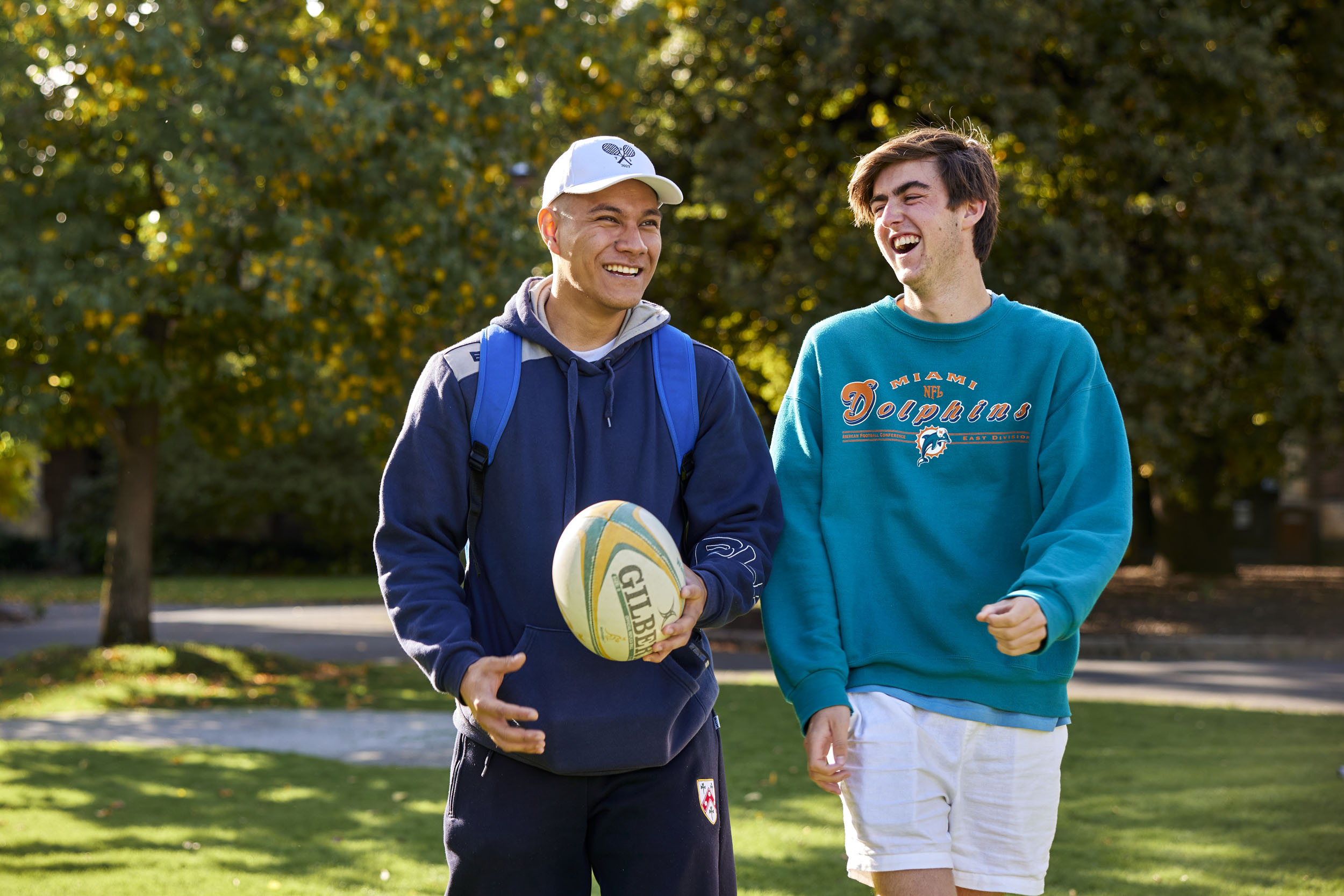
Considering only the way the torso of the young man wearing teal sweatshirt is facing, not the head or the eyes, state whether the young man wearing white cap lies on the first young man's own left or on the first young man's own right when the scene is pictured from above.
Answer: on the first young man's own right

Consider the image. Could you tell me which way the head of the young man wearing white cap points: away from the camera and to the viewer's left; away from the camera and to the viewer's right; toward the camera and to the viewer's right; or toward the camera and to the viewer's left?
toward the camera and to the viewer's right

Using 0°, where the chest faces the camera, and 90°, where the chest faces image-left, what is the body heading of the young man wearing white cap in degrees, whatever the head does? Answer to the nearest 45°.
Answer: approximately 0°

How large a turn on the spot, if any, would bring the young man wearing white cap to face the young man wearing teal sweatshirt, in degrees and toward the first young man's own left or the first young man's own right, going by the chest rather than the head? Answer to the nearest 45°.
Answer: approximately 90° to the first young man's own left

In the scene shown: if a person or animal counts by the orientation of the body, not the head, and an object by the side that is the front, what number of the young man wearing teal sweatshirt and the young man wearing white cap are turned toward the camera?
2

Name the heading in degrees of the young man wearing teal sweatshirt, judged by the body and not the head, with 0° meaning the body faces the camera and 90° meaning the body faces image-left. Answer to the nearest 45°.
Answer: approximately 0°
